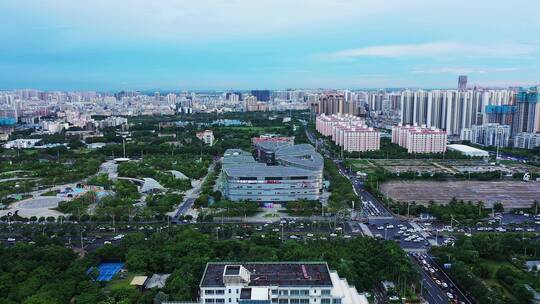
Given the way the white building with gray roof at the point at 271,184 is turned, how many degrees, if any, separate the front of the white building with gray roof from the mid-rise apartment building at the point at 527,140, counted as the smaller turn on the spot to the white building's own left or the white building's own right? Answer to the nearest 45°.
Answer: approximately 135° to the white building's own left

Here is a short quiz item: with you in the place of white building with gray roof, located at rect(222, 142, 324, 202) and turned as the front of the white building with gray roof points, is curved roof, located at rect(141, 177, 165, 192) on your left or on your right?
on your right

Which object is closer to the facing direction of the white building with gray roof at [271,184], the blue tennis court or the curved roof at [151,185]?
the blue tennis court

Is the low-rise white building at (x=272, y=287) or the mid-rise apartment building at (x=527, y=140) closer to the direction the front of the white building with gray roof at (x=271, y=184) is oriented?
the low-rise white building

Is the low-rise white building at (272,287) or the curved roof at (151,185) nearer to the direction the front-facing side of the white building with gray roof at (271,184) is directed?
the low-rise white building

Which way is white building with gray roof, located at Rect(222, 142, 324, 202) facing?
toward the camera

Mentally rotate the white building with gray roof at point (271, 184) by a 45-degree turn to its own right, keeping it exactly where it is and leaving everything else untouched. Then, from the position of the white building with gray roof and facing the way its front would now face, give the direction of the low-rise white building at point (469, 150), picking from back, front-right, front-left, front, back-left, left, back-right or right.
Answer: back

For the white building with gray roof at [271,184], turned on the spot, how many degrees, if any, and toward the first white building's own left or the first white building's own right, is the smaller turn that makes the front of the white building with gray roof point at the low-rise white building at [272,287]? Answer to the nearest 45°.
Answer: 0° — it already faces it

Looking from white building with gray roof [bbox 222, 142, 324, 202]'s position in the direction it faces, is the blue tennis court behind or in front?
in front
